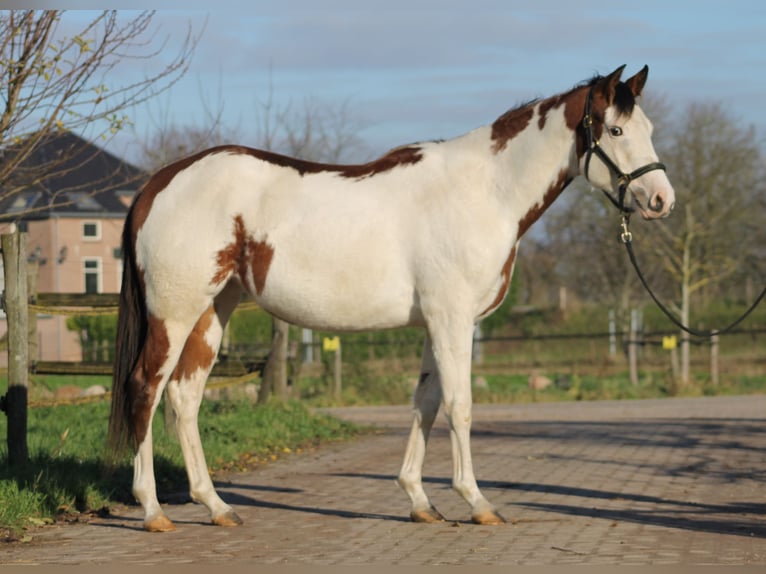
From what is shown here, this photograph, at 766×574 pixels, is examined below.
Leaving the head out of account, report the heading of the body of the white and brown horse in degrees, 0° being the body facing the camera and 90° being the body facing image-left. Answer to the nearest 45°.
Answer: approximately 270°

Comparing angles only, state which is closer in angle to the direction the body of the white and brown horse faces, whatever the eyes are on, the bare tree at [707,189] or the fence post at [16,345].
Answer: the bare tree

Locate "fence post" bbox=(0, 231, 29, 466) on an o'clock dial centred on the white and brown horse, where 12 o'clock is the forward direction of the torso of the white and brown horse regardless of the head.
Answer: The fence post is roughly at 7 o'clock from the white and brown horse.

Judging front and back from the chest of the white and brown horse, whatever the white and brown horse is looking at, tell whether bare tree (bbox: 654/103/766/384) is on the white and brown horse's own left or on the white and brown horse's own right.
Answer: on the white and brown horse's own left

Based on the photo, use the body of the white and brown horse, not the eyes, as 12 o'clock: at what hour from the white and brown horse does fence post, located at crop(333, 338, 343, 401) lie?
The fence post is roughly at 9 o'clock from the white and brown horse.
